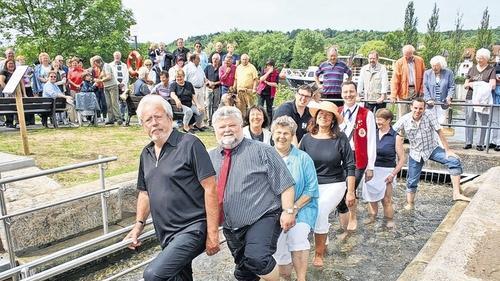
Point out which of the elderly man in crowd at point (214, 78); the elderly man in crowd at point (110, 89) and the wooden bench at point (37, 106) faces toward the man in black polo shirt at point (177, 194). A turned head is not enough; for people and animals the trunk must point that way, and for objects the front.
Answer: the elderly man in crowd at point (214, 78)

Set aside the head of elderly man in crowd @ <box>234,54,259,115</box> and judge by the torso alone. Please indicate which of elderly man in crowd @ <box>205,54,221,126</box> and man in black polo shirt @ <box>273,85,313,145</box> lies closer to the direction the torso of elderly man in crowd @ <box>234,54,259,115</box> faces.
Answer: the man in black polo shirt

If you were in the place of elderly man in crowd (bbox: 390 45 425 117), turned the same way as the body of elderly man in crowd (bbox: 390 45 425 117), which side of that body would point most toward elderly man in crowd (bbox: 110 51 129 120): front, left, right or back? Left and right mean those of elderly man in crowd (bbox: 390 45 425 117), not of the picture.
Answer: right

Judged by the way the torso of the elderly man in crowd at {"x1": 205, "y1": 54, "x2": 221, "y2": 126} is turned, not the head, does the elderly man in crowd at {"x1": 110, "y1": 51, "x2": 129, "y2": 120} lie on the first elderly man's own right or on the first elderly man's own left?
on the first elderly man's own right

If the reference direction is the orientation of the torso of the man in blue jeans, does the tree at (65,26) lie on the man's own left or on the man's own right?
on the man's own right
